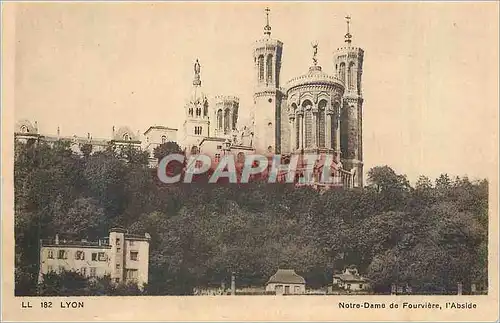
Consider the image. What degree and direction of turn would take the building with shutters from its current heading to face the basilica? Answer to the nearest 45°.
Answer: approximately 180°

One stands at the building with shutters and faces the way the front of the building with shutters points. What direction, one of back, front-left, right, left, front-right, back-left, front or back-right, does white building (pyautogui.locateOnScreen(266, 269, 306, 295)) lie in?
left

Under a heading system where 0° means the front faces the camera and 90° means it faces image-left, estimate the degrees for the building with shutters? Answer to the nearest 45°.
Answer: approximately 0°
